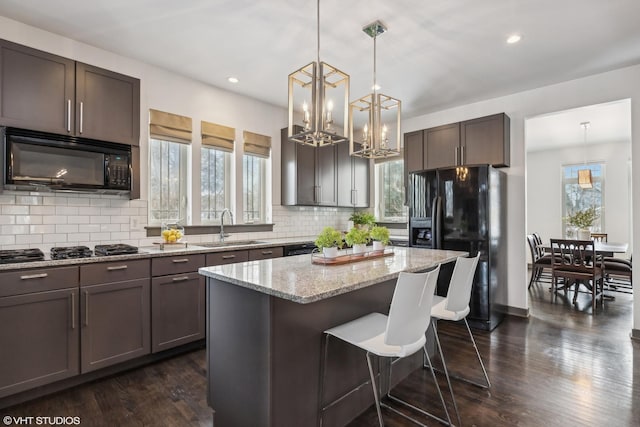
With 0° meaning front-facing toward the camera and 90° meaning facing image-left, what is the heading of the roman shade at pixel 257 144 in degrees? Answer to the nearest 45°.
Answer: approximately 315°

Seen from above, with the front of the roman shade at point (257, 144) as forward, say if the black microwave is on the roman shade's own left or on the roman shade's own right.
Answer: on the roman shade's own right

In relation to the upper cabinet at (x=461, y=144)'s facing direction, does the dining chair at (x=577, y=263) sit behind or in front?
behind

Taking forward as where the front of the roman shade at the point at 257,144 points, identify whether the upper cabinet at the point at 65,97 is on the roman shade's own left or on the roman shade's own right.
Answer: on the roman shade's own right

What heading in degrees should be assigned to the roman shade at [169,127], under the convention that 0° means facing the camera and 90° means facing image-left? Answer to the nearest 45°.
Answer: approximately 315°

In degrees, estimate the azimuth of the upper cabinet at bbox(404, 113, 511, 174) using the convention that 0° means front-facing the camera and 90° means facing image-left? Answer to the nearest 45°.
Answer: approximately 45°
